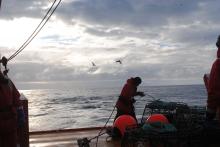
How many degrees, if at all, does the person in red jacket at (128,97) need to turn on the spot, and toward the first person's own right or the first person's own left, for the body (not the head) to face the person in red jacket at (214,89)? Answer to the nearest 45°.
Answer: approximately 90° to the first person's own right

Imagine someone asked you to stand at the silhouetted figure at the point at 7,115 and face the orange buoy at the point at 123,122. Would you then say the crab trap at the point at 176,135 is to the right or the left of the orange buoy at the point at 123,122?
right

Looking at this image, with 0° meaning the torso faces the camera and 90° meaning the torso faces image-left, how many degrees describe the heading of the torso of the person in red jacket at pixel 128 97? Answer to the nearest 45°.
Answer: approximately 270°

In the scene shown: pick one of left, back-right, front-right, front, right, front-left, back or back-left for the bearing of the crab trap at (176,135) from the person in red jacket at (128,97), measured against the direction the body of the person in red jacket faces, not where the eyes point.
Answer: right

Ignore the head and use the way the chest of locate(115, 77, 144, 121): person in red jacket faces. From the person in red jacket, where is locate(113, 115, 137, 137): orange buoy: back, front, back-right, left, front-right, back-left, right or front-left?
right
